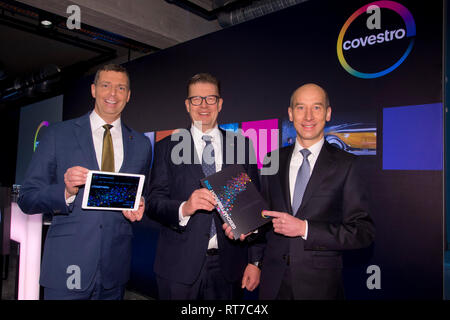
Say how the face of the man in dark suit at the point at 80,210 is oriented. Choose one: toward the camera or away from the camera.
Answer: toward the camera

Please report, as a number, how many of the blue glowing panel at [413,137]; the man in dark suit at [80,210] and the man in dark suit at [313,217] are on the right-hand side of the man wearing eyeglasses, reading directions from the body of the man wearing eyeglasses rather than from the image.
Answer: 1

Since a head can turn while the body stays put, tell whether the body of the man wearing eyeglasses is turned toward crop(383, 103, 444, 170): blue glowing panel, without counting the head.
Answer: no

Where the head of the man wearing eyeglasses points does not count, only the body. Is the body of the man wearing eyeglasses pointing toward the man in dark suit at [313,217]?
no

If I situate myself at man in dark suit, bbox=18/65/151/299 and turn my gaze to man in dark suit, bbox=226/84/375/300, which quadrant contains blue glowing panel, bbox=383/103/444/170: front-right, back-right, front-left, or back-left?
front-left

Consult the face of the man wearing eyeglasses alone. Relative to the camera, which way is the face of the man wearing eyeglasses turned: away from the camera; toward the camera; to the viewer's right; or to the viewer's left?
toward the camera

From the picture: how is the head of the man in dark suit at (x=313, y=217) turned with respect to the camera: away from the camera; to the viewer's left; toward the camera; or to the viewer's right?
toward the camera

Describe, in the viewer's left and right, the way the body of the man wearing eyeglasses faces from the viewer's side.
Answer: facing the viewer

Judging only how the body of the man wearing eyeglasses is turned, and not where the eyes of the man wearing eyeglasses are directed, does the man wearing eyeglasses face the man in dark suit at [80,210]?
no

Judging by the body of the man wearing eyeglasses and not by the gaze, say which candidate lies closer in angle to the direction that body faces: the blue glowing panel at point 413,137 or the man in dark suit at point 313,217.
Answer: the man in dark suit
